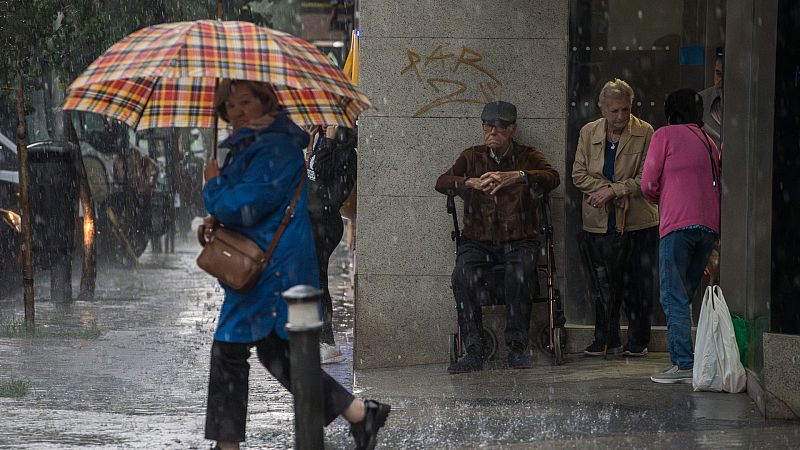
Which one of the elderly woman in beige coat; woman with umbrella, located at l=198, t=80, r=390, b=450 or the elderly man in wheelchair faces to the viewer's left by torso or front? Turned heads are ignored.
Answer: the woman with umbrella

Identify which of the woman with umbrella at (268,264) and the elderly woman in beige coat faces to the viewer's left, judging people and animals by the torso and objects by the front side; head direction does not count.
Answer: the woman with umbrella

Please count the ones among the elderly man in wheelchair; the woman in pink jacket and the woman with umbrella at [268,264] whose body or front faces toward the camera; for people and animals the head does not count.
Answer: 1

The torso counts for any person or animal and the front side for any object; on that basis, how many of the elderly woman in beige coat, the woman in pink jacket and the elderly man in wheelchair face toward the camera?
2

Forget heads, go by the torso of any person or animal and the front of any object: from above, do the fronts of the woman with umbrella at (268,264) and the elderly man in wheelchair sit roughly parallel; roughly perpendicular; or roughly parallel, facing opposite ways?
roughly perpendicular

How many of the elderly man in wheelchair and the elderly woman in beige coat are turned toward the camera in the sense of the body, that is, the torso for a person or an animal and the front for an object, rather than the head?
2

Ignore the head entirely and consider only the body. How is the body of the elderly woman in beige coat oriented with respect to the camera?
toward the camera

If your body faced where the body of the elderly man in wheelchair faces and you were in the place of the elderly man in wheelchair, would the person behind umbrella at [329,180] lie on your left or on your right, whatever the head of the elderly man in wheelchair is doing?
on your right

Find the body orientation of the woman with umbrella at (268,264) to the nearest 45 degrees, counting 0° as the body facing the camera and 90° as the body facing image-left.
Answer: approximately 90°

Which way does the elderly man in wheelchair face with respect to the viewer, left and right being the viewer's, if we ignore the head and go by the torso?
facing the viewer

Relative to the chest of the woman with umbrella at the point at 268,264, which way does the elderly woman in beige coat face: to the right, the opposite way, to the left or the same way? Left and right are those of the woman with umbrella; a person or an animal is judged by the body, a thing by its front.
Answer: to the left

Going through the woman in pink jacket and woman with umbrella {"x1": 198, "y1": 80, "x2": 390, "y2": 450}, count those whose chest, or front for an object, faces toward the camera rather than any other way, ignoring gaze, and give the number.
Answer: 0

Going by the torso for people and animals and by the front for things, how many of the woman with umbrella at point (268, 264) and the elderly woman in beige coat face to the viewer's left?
1

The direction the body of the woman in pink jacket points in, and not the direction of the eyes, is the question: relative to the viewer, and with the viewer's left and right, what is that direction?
facing away from the viewer and to the left of the viewer

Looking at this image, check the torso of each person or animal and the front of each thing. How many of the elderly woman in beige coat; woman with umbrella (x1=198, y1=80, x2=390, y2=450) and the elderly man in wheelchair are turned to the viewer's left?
1
